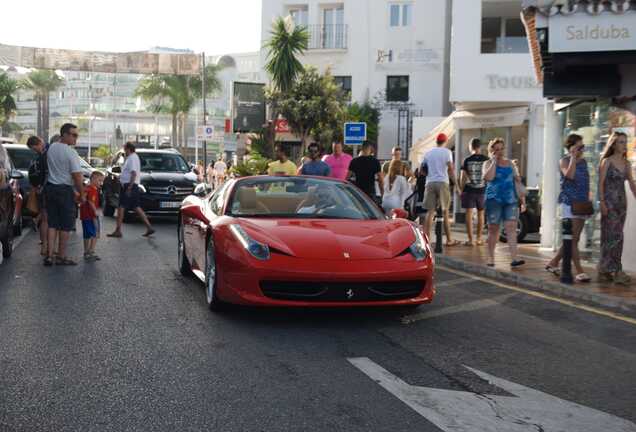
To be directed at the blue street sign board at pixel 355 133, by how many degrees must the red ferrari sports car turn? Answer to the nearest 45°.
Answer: approximately 135° to its left

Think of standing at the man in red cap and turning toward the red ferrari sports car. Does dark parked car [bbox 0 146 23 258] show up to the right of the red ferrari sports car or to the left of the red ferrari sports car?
right

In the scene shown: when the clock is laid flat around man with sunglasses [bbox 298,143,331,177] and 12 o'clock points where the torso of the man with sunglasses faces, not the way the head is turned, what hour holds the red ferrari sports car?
The red ferrari sports car is roughly at 12 o'clock from the man with sunglasses.

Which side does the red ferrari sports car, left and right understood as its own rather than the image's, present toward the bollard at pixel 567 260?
left

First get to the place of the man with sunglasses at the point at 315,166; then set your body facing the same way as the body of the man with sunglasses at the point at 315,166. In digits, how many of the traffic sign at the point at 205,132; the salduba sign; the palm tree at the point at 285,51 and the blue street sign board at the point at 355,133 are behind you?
3

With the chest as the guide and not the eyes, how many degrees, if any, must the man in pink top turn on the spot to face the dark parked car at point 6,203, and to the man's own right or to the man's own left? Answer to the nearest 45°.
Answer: approximately 45° to the man's own right

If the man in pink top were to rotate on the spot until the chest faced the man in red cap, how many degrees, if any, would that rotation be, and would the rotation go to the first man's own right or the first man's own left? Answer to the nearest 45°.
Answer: approximately 45° to the first man's own left

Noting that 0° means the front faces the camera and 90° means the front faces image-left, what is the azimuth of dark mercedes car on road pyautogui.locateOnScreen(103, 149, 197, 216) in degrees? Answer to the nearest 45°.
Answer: approximately 315°
